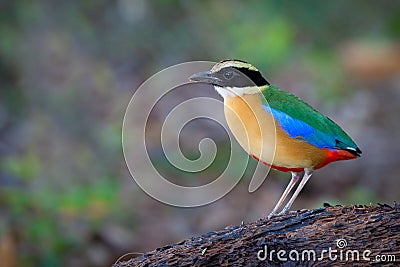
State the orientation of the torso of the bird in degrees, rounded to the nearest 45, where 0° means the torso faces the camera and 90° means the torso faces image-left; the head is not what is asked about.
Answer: approximately 90°
